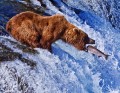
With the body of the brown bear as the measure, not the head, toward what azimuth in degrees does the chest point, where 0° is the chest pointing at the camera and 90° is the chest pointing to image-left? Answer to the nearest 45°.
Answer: approximately 270°
